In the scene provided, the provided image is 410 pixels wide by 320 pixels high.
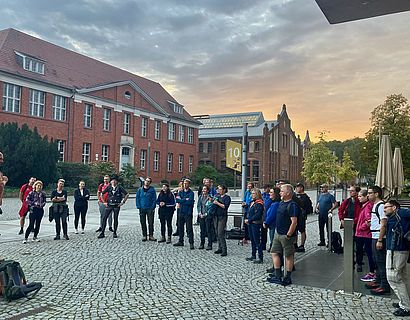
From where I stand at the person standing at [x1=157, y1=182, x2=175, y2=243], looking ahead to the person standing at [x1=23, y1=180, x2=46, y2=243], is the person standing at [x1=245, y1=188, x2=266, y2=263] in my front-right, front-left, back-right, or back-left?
back-left

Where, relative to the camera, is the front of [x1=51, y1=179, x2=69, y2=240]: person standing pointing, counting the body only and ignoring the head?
toward the camera

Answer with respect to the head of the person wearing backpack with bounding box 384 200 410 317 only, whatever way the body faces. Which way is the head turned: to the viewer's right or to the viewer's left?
to the viewer's left

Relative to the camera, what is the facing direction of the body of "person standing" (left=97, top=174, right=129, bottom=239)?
toward the camera

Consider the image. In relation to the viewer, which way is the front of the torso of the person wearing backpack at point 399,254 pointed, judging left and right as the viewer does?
facing to the left of the viewer

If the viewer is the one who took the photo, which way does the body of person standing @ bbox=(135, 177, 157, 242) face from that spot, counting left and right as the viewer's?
facing the viewer

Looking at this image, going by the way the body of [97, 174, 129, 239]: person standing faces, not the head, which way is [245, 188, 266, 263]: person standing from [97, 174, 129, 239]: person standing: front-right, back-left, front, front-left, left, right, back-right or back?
front-left

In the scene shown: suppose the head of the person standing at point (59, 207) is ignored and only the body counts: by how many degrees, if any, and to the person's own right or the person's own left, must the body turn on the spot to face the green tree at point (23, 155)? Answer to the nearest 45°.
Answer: approximately 180°

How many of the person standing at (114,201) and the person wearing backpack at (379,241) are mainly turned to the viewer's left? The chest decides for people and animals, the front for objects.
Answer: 1

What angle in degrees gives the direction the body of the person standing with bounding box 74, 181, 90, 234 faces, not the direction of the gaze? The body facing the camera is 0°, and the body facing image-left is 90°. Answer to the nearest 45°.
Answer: approximately 0°

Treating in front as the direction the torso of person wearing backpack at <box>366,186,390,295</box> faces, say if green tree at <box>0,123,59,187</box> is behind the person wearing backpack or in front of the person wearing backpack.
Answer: in front

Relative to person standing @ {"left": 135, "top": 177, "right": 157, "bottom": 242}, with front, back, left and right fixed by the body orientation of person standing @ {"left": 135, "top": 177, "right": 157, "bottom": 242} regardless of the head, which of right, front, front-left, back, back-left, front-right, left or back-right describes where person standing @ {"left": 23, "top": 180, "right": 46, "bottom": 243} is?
right

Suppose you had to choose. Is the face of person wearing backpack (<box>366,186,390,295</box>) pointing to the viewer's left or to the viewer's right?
to the viewer's left

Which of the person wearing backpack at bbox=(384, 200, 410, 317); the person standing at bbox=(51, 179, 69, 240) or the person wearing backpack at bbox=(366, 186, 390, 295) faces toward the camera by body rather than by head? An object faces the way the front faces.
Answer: the person standing

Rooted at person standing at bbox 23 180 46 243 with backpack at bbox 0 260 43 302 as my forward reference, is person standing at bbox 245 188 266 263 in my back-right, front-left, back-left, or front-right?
front-left
